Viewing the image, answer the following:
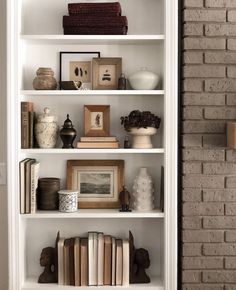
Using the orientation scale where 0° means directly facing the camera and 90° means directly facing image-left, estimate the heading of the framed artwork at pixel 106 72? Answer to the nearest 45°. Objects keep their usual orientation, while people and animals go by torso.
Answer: approximately 0°
